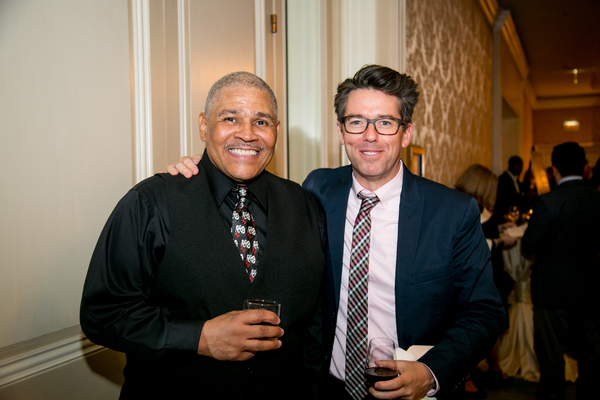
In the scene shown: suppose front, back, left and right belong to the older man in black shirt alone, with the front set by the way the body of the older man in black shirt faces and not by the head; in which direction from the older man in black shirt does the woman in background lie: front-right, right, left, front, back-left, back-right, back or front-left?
left

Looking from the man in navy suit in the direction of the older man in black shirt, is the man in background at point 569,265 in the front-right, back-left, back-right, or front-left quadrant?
back-right

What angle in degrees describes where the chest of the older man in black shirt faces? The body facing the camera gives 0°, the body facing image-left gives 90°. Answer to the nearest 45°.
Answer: approximately 315°

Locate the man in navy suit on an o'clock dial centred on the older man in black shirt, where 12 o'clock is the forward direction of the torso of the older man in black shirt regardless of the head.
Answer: The man in navy suit is roughly at 10 o'clock from the older man in black shirt.

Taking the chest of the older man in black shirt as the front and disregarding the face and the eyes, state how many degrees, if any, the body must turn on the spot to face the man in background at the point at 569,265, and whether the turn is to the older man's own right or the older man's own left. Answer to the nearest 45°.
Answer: approximately 90° to the older man's own left

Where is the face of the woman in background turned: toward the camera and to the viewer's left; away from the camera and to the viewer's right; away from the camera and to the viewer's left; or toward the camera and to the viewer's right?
away from the camera and to the viewer's right

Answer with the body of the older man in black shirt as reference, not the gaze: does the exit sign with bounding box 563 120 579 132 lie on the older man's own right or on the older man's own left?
on the older man's own left
